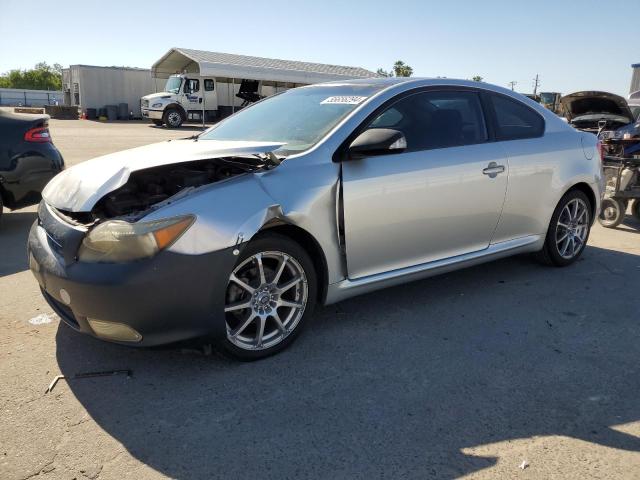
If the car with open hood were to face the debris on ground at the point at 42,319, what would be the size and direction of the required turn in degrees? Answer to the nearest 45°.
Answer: approximately 45° to its right

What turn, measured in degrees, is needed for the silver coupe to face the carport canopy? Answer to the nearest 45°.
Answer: approximately 135° to its right

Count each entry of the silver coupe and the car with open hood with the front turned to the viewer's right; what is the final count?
0

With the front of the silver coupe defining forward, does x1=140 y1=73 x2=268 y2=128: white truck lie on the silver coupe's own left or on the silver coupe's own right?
on the silver coupe's own right

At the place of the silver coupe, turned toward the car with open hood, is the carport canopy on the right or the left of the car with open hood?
left

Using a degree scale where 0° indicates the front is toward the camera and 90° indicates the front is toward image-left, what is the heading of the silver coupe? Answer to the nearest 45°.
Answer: approximately 45°

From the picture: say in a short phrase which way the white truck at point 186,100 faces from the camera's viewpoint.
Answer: facing the viewer and to the left of the viewer

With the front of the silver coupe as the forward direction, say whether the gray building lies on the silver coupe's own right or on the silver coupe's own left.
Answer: on the silver coupe's own right

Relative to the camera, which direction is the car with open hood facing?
toward the camera

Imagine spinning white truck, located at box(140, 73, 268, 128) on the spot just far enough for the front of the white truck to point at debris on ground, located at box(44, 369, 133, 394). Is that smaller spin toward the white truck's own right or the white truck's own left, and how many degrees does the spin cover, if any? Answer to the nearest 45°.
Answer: approximately 45° to the white truck's own left
